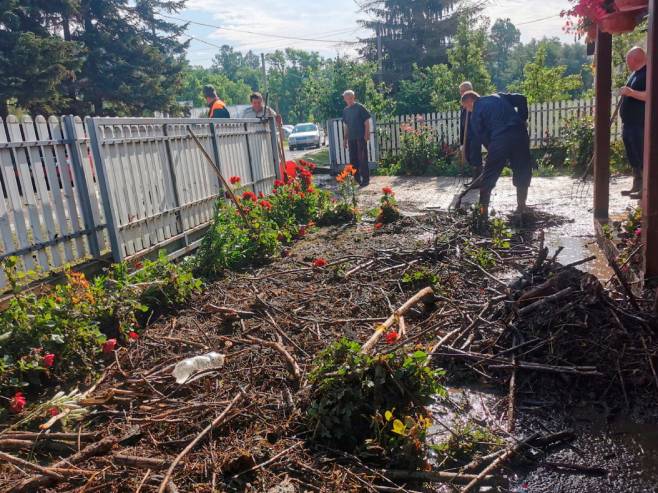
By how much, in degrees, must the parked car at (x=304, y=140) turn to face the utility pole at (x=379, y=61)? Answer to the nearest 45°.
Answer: approximately 180°

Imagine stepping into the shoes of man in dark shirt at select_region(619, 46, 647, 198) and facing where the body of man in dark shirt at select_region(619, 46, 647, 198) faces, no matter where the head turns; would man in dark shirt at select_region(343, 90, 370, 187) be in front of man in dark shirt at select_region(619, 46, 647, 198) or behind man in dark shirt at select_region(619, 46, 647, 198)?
in front

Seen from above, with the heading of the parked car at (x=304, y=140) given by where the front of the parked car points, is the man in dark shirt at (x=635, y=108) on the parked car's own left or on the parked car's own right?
on the parked car's own left

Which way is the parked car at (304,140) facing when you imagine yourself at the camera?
facing the viewer and to the left of the viewer

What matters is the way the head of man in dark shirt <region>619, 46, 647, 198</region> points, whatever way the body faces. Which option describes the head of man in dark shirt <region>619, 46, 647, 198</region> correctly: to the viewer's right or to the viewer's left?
to the viewer's left

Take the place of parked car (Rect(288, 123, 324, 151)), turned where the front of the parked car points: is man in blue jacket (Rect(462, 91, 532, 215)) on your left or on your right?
on your left

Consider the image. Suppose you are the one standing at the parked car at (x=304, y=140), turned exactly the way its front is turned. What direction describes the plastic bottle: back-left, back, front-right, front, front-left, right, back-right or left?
front-left

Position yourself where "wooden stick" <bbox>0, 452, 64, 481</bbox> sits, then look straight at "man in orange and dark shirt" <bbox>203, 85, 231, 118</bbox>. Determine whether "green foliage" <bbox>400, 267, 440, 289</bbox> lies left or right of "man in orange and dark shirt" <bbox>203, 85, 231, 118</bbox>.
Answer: right

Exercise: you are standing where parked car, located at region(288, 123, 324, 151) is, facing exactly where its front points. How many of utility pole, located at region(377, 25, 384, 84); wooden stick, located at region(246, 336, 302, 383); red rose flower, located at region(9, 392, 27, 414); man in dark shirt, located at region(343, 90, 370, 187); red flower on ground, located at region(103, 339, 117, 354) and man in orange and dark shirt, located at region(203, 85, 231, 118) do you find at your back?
1

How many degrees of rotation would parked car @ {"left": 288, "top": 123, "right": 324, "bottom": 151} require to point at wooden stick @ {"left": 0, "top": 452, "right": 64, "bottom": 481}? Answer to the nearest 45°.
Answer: approximately 45° to its left

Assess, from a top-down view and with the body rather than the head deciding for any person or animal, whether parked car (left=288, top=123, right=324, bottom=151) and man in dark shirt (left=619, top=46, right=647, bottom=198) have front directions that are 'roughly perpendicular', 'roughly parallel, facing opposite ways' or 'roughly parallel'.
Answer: roughly perpendicular

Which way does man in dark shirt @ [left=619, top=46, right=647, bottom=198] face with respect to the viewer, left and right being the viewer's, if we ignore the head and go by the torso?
facing to the left of the viewer

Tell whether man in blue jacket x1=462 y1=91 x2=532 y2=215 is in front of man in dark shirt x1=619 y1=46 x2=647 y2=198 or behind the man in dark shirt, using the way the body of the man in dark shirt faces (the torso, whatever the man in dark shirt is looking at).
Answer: in front

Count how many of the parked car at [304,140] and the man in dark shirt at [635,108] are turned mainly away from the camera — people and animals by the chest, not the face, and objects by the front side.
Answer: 0
